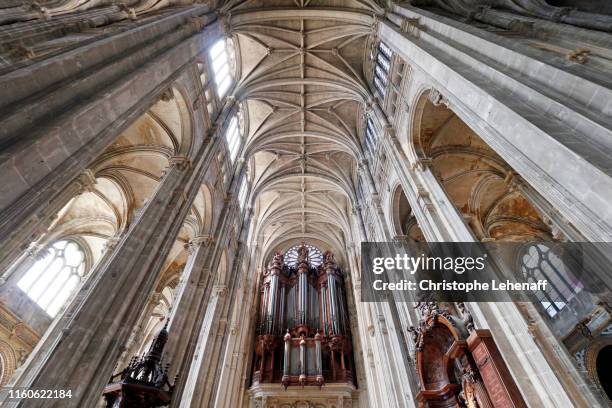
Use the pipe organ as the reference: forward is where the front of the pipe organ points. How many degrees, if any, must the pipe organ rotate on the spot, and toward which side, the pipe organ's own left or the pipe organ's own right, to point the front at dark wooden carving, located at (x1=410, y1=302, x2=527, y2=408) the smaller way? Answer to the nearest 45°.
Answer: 0° — it already faces it

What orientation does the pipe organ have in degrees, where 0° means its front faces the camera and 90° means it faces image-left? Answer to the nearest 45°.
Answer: approximately 0°

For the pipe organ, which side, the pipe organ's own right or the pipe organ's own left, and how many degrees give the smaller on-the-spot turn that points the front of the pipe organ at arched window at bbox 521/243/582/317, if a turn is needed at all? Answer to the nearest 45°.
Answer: approximately 45° to the pipe organ's own left

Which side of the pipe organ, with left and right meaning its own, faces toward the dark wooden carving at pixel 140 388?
front

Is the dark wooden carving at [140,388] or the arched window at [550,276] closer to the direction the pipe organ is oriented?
the dark wooden carving

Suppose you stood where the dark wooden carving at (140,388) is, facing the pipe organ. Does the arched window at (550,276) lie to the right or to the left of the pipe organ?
right

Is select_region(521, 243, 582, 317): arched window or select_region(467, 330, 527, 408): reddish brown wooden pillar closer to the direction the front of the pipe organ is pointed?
the reddish brown wooden pillar

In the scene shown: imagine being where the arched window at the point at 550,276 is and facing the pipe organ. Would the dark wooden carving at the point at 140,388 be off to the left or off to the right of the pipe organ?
left
